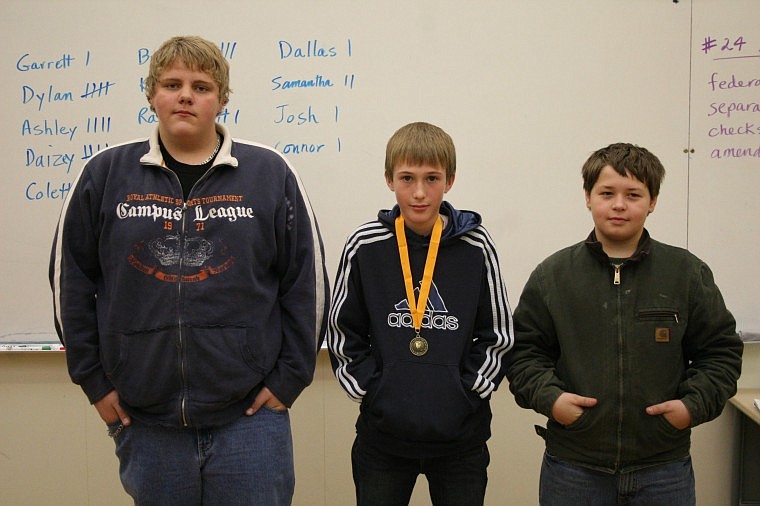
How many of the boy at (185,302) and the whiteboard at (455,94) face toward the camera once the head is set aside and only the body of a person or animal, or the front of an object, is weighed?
2

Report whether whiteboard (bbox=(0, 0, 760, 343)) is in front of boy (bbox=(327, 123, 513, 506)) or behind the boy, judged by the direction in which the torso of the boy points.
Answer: behind

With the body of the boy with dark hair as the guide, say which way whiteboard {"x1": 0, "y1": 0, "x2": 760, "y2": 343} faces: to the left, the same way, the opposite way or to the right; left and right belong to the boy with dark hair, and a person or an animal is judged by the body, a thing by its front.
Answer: the same way

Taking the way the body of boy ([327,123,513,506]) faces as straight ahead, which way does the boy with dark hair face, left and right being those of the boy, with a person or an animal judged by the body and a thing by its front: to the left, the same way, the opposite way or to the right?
the same way

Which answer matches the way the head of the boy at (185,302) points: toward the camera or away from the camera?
toward the camera

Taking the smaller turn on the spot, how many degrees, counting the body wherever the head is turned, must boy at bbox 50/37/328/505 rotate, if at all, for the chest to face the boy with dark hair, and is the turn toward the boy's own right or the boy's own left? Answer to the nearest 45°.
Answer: approximately 90° to the boy's own left

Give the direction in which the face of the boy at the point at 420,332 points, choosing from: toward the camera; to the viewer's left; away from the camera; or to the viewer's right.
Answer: toward the camera

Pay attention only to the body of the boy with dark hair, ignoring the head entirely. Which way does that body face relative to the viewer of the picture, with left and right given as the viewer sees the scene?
facing the viewer

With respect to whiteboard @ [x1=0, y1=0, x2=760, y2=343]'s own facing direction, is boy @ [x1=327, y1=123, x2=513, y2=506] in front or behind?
in front

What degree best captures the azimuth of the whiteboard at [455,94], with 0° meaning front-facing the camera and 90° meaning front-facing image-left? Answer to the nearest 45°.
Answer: approximately 0°

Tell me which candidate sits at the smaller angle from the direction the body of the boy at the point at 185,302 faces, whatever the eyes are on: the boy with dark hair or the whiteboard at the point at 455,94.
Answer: the boy with dark hair

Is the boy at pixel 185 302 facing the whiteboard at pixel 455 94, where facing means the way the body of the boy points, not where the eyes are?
no

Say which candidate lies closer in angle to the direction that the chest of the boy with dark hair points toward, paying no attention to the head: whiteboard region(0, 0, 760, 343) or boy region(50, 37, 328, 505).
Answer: the boy

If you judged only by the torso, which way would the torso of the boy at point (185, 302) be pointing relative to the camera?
toward the camera

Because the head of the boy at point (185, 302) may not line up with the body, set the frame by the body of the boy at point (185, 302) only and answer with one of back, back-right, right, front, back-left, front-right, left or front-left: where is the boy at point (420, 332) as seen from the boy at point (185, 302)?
left

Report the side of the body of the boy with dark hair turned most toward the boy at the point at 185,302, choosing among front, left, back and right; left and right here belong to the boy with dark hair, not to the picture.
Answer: right

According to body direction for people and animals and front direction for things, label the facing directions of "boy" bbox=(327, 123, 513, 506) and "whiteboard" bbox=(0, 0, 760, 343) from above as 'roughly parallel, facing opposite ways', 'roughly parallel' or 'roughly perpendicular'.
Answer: roughly parallel

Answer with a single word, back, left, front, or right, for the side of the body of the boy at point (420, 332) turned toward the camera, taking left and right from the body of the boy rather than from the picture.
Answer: front
